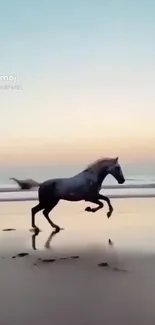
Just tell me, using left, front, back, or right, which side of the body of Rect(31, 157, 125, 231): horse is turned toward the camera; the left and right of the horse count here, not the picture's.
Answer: right
